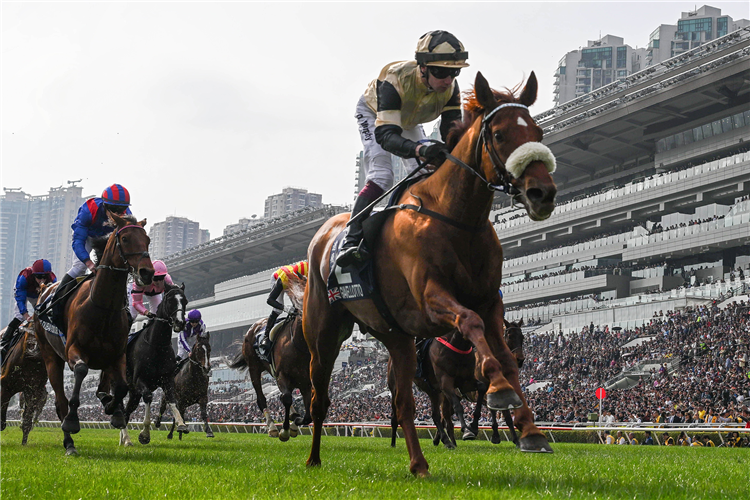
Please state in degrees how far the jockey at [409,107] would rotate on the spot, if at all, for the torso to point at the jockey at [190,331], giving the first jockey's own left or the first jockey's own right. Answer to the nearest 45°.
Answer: approximately 180°

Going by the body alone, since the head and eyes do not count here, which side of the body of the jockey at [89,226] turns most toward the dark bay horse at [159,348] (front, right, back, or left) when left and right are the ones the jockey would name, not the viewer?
left

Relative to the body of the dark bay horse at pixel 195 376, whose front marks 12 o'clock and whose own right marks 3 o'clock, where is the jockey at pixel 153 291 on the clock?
The jockey is roughly at 2 o'clock from the dark bay horse.

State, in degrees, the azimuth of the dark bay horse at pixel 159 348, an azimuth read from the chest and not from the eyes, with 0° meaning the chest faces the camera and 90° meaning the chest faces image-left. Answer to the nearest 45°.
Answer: approximately 315°

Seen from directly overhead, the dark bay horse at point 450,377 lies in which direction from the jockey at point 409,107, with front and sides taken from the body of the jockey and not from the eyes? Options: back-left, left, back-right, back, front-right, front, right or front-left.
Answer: back-left

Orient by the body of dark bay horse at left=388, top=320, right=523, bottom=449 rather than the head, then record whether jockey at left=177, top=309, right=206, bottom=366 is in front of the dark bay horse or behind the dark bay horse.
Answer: behind

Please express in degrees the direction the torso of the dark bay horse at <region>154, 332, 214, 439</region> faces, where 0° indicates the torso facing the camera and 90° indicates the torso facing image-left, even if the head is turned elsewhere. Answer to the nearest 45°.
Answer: approximately 315°

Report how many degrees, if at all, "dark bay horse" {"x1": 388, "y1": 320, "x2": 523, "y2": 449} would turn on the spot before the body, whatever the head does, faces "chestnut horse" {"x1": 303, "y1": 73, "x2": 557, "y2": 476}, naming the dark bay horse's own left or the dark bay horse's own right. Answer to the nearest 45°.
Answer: approximately 45° to the dark bay horse's own right

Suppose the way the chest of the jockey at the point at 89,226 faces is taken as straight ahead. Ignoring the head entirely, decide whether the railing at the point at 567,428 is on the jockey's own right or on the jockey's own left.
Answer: on the jockey's own left
